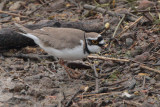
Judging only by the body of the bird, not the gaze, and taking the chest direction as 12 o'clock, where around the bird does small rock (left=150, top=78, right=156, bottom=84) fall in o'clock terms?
The small rock is roughly at 1 o'clock from the bird.

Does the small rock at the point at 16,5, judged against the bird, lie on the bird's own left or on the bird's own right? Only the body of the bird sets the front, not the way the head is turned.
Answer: on the bird's own left

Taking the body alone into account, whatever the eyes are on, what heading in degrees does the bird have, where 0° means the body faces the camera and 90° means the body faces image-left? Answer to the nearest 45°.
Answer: approximately 270°

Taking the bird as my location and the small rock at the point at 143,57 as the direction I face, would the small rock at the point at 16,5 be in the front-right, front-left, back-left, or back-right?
back-left

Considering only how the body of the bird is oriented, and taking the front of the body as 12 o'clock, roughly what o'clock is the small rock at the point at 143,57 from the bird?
The small rock is roughly at 12 o'clock from the bird.
